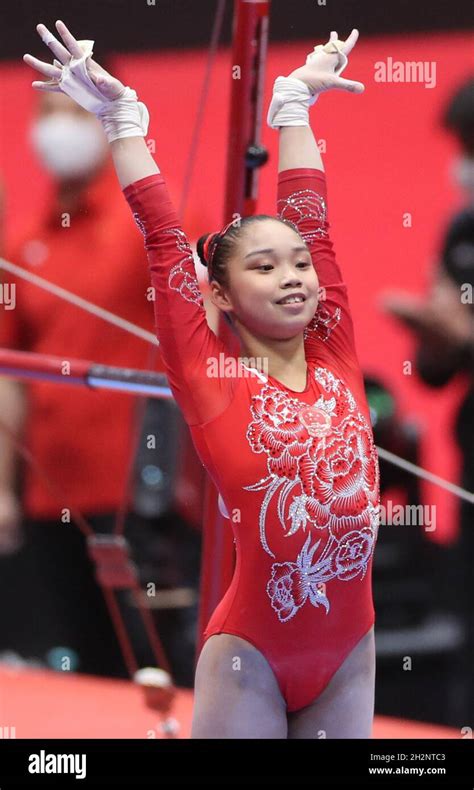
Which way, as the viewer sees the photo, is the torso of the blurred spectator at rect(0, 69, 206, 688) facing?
toward the camera

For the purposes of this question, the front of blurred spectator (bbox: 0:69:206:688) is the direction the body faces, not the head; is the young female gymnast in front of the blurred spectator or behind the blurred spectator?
in front

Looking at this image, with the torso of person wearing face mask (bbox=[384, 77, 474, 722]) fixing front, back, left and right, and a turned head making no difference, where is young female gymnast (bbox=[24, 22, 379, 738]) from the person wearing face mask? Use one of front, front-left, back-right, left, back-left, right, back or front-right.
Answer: left

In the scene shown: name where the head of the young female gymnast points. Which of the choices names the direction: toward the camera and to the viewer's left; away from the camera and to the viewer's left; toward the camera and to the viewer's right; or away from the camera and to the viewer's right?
toward the camera and to the viewer's right

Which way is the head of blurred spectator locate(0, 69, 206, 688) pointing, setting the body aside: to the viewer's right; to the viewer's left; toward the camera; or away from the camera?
toward the camera
